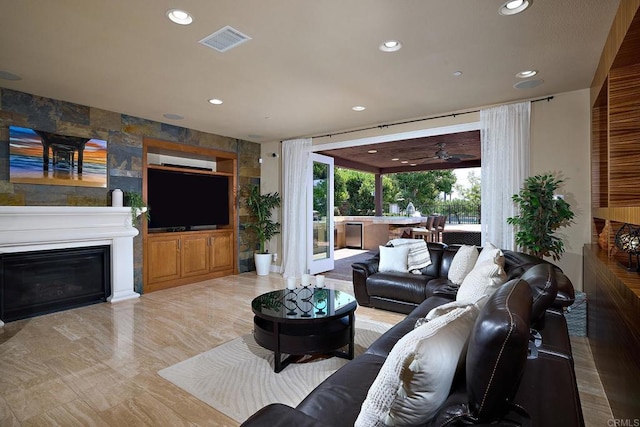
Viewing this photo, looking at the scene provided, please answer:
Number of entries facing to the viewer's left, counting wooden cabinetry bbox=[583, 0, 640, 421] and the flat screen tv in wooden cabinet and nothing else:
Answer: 1

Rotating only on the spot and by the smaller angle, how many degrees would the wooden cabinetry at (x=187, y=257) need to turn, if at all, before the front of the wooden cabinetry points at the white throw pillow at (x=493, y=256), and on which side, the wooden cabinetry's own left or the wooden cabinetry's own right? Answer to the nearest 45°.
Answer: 0° — it already faces it

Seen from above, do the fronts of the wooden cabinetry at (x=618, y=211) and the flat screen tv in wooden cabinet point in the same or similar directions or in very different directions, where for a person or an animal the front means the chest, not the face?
very different directions

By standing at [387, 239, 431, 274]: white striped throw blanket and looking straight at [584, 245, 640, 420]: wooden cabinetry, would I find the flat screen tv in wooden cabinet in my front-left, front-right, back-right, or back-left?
back-right

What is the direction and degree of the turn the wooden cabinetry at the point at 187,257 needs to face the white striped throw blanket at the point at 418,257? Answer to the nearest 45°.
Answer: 0° — it already faces it

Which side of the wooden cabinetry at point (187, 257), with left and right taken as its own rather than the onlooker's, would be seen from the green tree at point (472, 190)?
left

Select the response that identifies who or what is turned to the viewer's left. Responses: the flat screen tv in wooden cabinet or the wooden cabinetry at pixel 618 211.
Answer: the wooden cabinetry

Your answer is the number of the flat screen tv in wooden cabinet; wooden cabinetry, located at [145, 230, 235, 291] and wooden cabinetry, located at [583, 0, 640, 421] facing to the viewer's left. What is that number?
1

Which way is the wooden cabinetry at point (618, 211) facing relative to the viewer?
to the viewer's left

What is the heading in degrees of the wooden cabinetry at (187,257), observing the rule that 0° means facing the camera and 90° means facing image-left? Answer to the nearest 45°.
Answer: approximately 315°

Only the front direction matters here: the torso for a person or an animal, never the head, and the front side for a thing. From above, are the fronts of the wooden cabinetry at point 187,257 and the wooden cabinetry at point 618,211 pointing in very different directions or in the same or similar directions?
very different directions
